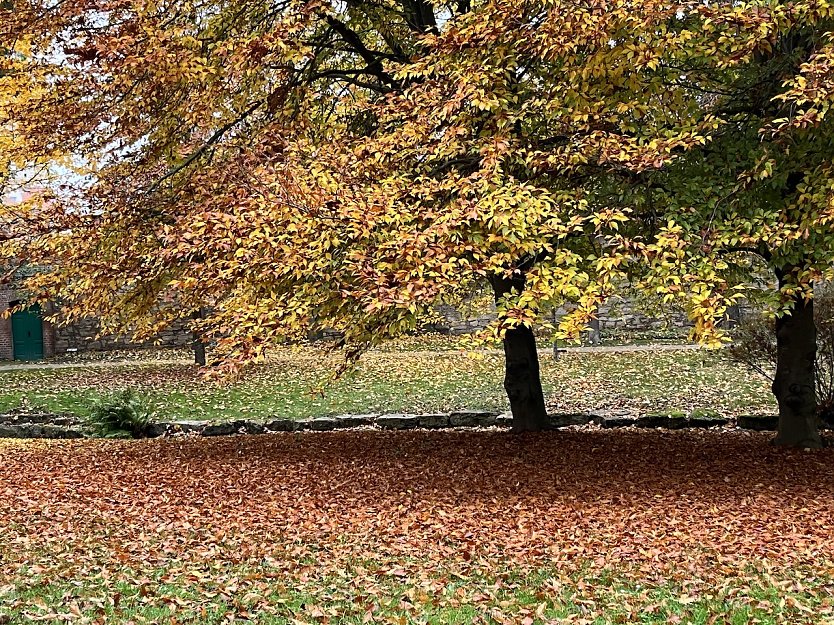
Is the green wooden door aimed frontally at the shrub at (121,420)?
yes

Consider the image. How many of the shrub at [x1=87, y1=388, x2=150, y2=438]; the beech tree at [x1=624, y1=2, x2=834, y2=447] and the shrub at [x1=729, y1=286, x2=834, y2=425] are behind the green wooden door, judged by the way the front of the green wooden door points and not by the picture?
0

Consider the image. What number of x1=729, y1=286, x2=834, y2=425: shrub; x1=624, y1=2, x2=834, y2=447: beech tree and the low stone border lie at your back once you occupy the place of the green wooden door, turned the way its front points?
0

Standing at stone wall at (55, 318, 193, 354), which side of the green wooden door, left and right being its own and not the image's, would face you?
left

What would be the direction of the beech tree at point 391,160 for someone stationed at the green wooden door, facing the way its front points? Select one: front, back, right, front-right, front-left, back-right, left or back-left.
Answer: front

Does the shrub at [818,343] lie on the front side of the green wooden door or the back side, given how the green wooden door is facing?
on the front side

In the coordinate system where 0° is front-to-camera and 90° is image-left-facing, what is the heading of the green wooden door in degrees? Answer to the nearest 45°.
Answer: approximately 0°

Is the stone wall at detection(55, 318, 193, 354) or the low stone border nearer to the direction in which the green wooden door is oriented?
the low stone border

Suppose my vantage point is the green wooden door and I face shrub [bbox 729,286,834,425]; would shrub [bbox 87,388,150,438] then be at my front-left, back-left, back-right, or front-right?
front-right

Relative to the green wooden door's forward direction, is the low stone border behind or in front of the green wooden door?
in front
